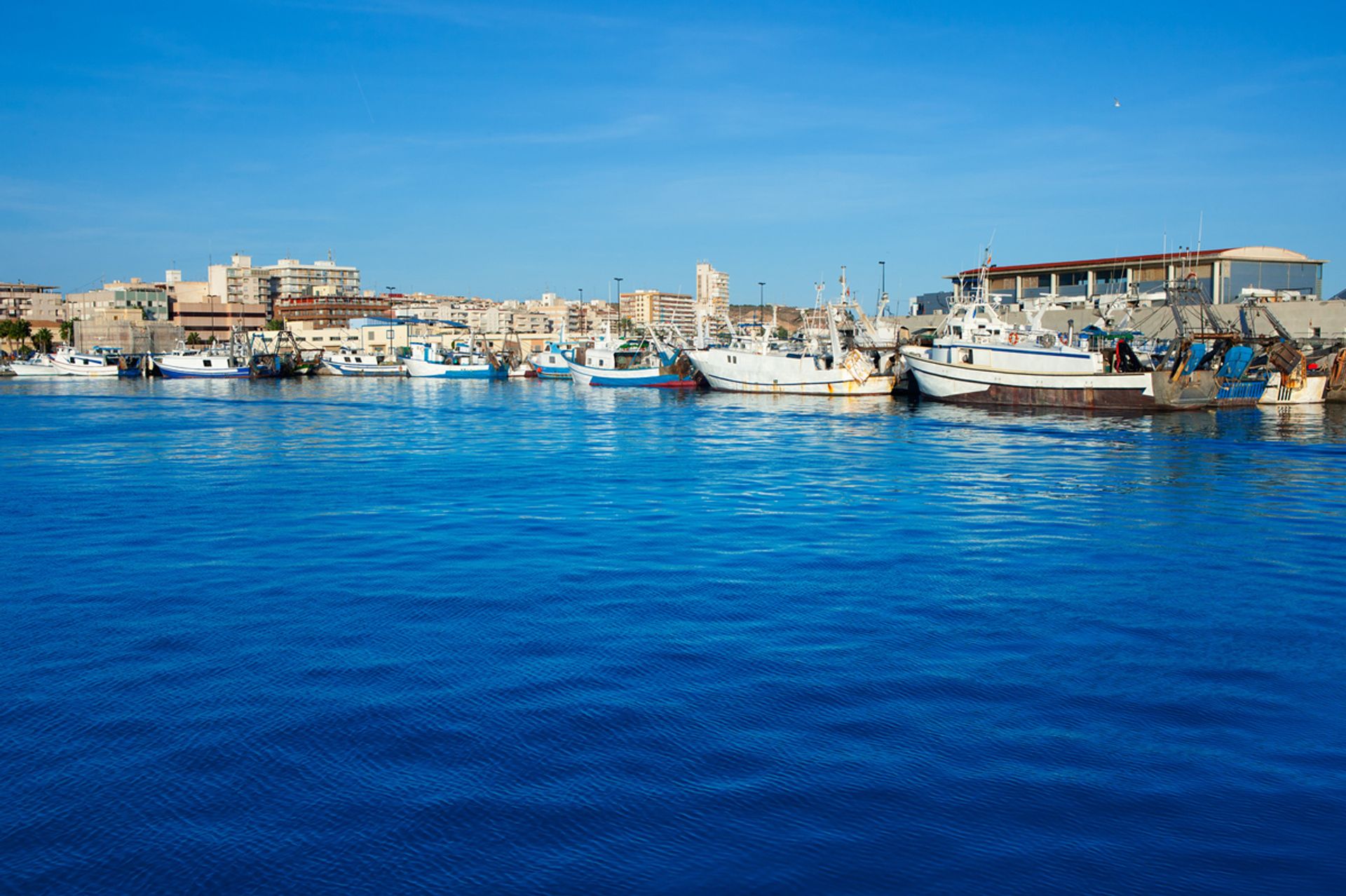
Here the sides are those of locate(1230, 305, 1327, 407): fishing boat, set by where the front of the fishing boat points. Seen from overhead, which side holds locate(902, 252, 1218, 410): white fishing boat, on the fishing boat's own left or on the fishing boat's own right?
on the fishing boat's own left
